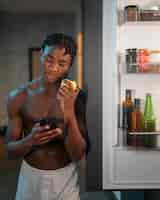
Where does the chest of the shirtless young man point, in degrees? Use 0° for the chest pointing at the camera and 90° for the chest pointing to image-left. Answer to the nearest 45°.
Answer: approximately 0°

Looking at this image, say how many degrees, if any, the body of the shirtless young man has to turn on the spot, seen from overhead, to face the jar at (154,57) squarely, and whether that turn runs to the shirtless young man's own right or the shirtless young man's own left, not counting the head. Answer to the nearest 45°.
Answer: approximately 135° to the shirtless young man's own left
